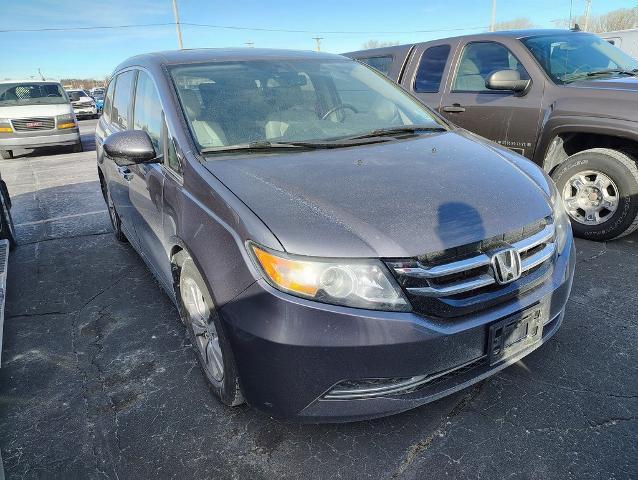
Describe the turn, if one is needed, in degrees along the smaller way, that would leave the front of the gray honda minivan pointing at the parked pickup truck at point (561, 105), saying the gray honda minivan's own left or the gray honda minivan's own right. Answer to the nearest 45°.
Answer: approximately 90° to the gray honda minivan's own left

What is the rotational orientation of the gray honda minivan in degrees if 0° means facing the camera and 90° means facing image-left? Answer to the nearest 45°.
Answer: approximately 315°

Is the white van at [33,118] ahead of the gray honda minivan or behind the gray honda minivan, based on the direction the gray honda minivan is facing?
behind

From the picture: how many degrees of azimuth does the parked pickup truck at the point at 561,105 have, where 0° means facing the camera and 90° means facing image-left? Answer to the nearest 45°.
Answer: approximately 315°

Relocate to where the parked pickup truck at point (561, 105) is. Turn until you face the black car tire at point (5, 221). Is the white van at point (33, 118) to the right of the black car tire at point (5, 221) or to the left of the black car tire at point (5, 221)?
right

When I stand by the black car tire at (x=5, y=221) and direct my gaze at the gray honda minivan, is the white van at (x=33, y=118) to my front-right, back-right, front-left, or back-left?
back-left
